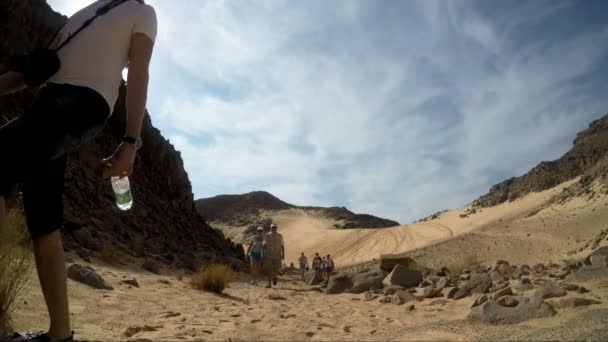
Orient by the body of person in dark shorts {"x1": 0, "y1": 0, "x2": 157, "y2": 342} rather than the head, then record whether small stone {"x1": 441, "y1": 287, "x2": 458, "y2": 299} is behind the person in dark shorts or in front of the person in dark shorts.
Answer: behind

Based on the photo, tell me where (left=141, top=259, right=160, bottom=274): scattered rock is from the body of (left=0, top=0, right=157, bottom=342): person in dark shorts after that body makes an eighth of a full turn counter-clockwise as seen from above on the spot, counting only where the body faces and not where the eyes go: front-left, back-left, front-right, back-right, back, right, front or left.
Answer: back-right

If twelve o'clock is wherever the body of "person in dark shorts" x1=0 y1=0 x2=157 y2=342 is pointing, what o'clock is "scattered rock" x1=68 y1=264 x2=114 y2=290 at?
The scattered rock is roughly at 3 o'clock from the person in dark shorts.

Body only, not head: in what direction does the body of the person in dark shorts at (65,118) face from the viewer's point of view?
to the viewer's left

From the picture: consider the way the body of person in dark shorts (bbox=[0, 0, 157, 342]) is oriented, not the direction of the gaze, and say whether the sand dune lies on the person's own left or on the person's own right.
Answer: on the person's own right

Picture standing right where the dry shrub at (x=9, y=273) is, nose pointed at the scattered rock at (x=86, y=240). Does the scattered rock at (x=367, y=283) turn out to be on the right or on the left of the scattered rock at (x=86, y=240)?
right
